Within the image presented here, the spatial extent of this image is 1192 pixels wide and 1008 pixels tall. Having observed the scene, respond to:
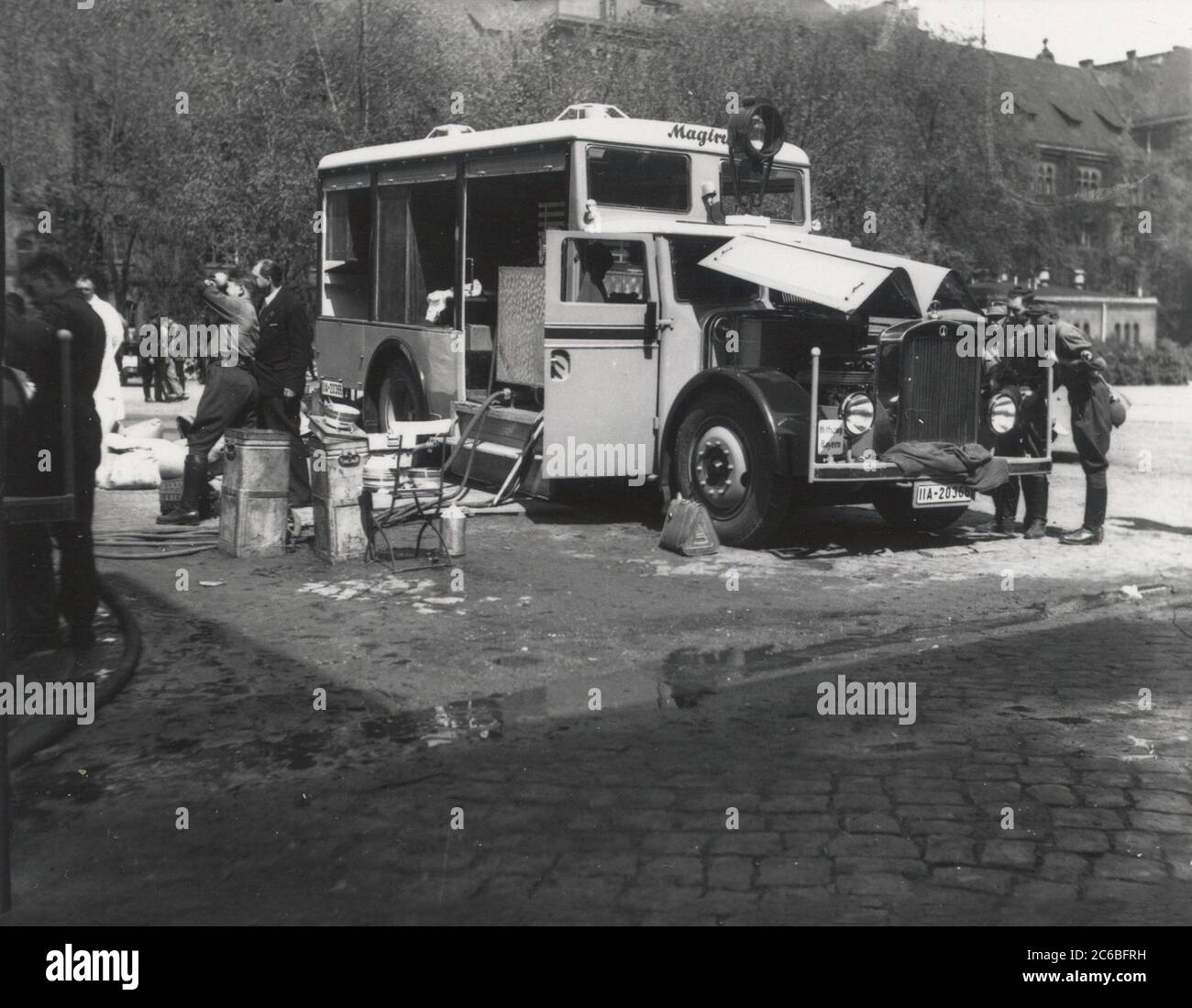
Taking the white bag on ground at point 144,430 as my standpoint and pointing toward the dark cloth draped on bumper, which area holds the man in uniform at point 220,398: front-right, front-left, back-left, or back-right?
front-right

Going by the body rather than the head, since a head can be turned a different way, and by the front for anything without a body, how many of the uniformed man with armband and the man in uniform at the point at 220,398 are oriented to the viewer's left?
2

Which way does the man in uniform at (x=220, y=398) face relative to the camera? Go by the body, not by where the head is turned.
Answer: to the viewer's left

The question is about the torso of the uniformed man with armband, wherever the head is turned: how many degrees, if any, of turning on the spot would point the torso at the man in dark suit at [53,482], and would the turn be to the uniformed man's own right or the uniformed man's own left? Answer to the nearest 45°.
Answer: approximately 45° to the uniformed man's own left

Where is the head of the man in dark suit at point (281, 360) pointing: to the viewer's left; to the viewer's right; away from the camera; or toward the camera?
to the viewer's left

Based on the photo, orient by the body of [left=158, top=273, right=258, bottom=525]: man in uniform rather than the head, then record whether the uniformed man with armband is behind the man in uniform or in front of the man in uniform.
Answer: behind

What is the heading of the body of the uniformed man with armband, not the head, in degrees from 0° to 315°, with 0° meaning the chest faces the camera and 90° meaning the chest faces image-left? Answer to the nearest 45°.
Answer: approximately 90°

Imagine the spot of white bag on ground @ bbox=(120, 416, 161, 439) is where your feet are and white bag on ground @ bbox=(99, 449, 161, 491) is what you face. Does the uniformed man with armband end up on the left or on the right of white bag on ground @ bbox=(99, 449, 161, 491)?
left

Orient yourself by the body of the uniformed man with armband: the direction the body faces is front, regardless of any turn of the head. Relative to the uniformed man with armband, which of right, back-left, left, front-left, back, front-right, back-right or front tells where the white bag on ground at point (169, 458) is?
front

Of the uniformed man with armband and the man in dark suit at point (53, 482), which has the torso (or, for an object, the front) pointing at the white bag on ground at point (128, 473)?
the uniformed man with armband

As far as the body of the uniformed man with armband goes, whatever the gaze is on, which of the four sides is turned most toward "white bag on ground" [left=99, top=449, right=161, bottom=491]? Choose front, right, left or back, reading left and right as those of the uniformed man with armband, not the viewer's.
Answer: front

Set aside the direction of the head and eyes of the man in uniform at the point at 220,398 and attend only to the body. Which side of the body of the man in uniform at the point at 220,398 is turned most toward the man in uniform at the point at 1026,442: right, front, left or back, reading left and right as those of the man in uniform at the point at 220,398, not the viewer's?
back

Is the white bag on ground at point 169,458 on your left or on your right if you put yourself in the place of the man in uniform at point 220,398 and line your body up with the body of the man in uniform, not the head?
on your right
